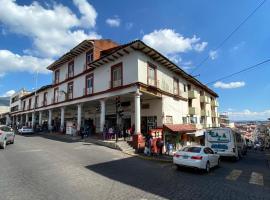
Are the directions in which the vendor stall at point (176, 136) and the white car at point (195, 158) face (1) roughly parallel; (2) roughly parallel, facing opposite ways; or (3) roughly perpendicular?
roughly perpendicular

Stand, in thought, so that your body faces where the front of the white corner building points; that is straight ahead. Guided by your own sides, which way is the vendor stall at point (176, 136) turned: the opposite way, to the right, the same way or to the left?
to the left

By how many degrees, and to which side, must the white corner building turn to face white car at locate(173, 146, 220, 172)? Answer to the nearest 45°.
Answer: approximately 45° to its left

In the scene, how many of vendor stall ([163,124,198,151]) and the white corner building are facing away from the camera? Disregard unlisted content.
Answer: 0

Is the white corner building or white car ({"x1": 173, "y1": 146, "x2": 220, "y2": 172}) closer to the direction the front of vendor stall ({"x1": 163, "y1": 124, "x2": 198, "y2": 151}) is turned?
the white car

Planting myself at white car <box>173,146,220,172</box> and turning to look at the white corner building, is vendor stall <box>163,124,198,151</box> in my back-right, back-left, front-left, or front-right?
front-right

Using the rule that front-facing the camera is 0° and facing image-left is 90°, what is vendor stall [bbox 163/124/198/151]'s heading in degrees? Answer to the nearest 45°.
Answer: approximately 315°

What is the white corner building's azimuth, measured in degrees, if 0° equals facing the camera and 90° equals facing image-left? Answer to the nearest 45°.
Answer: approximately 45°
